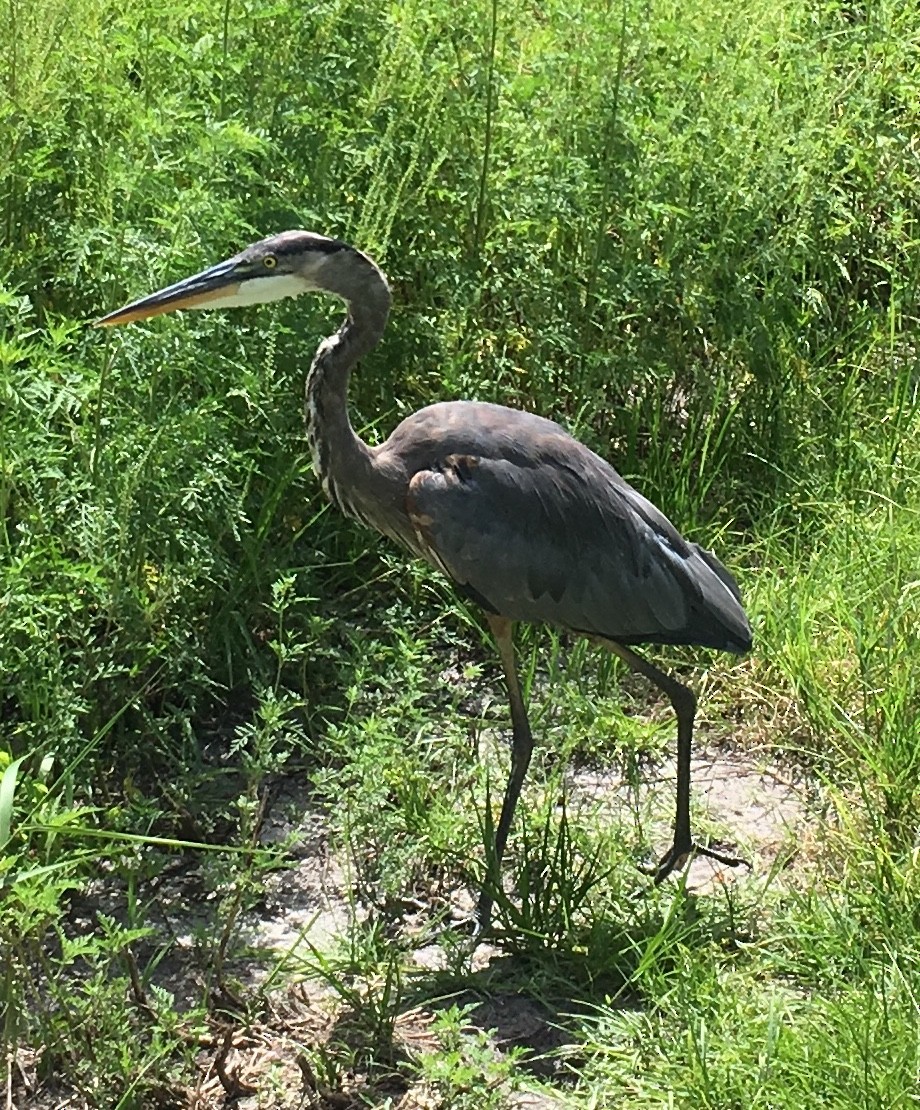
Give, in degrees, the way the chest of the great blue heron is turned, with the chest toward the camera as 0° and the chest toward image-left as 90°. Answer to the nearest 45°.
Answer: approximately 90°
